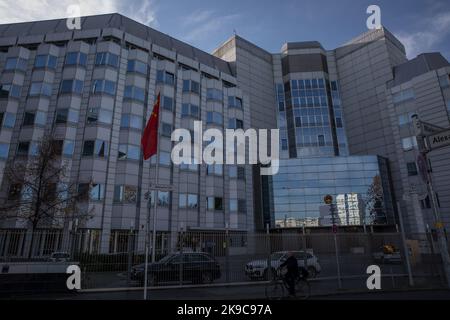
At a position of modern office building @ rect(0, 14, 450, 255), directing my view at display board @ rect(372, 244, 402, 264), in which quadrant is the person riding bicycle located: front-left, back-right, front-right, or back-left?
front-right

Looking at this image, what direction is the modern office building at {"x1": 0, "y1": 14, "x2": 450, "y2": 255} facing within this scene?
toward the camera

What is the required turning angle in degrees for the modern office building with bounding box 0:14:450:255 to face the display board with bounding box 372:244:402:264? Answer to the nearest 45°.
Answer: approximately 45° to its left

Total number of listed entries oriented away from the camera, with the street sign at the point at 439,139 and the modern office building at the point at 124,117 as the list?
0

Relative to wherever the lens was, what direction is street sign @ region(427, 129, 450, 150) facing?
facing the viewer and to the left of the viewer

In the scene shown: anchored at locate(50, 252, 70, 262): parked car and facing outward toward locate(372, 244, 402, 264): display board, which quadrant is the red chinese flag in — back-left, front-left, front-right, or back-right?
front-right

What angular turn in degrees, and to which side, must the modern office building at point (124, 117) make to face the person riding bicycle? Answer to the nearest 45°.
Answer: approximately 45° to its left

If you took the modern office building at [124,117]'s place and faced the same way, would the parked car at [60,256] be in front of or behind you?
in front

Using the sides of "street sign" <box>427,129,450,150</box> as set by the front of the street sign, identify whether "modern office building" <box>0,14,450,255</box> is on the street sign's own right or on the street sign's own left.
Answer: on the street sign's own right

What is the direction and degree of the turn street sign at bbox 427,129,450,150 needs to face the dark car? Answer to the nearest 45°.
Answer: approximately 45° to its right
